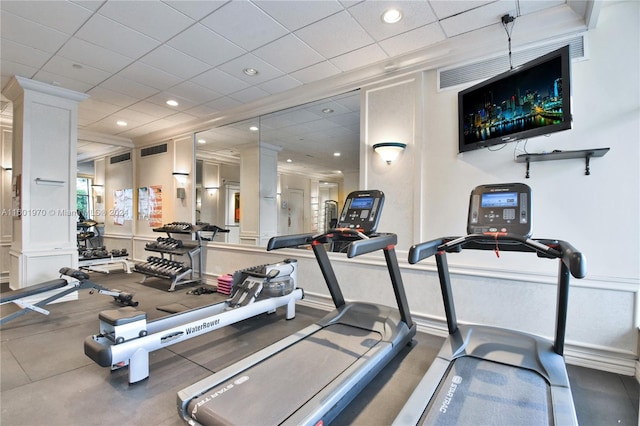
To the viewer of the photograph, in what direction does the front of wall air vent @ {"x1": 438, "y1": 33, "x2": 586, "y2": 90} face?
facing the viewer and to the left of the viewer

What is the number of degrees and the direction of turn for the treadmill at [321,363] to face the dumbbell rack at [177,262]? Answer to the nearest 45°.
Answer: approximately 90° to its left

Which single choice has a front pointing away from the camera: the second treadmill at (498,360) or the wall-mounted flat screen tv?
the second treadmill

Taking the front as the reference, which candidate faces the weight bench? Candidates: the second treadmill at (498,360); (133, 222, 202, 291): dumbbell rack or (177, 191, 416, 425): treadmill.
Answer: the dumbbell rack

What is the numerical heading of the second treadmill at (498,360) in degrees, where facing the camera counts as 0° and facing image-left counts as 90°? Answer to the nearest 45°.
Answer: approximately 180°

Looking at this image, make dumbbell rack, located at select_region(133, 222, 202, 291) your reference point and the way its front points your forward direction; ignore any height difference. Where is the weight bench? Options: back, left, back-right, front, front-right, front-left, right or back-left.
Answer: front

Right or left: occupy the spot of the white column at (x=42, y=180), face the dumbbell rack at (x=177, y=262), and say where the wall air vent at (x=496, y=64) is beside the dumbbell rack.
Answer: right

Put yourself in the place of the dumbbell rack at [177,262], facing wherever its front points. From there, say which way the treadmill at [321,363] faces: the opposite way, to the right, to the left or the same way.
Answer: the opposite way

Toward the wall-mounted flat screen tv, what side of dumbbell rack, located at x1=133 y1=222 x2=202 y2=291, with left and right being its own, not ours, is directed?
left

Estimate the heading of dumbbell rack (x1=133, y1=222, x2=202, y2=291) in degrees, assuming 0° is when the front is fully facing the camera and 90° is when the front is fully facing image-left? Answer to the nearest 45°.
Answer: approximately 45°
